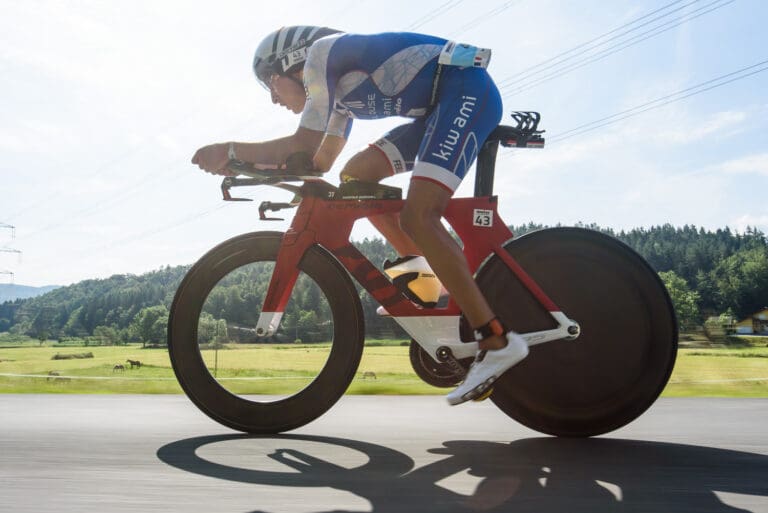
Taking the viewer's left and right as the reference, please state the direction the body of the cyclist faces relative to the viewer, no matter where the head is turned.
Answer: facing to the left of the viewer

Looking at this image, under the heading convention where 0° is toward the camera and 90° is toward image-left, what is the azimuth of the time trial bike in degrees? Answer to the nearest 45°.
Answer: approximately 90°
